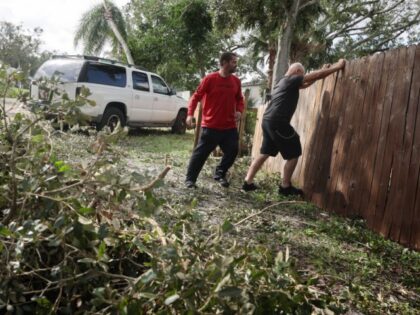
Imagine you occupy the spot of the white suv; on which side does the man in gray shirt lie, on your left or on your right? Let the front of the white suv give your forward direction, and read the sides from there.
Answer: on your right

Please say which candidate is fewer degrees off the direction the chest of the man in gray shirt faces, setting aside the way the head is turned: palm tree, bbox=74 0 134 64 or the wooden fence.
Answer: the wooden fence

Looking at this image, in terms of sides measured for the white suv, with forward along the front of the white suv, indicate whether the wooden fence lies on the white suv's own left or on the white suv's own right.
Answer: on the white suv's own right

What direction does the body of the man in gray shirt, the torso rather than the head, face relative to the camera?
to the viewer's right

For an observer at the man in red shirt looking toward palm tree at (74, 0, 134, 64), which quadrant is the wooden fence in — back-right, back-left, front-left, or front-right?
back-right

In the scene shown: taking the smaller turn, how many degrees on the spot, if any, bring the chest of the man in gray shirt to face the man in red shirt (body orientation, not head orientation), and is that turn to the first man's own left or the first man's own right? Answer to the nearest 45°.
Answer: approximately 180°
